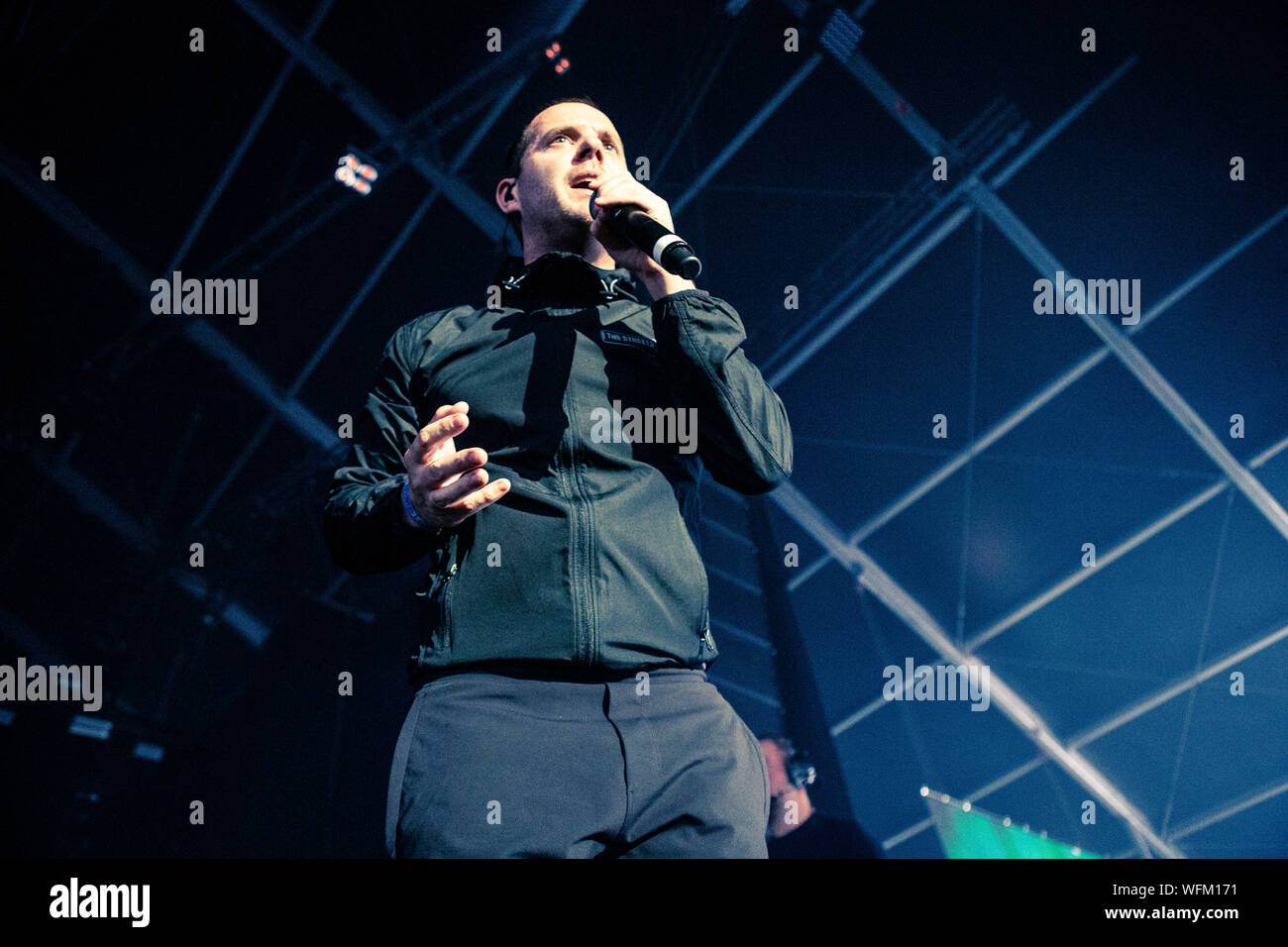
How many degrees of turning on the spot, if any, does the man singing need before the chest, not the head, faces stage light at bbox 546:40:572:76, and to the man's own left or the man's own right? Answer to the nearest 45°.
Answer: approximately 180°

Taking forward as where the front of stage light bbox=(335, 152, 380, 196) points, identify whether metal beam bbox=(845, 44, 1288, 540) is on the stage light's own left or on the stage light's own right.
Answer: on the stage light's own left

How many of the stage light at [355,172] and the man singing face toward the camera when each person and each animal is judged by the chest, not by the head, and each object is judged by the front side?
2

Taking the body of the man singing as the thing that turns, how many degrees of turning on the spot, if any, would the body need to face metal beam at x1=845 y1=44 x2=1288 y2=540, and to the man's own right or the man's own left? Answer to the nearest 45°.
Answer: approximately 135° to the man's own left

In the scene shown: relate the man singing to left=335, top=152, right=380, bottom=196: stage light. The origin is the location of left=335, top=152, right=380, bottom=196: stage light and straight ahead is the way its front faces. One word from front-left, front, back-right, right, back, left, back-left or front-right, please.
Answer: front

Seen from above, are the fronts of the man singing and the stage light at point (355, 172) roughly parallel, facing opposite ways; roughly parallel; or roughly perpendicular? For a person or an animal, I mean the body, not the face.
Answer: roughly parallel

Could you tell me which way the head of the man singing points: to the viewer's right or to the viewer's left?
to the viewer's right

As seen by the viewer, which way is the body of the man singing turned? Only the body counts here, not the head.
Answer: toward the camera
